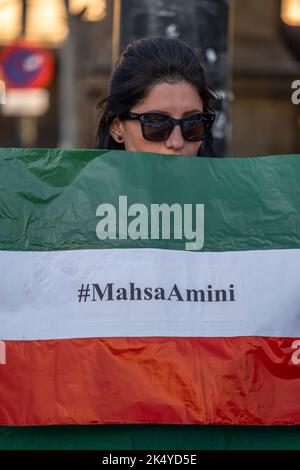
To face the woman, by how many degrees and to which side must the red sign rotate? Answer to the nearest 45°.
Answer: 0° — it already faces them

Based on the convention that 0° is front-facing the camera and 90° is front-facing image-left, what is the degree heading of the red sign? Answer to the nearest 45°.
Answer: approximately 0°

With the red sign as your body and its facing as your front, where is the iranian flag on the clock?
The iranian flag is roughly at 12 o'clock from the red sign.
